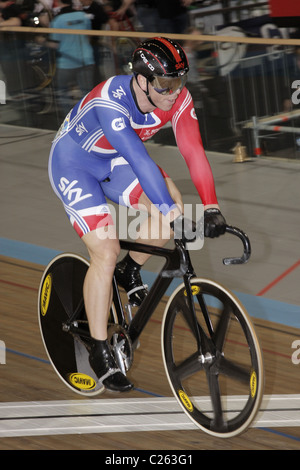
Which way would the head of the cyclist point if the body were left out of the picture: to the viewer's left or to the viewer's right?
to the viewer's right

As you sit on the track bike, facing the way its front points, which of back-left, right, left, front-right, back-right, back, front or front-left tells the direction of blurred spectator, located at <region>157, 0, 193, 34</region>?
back-left

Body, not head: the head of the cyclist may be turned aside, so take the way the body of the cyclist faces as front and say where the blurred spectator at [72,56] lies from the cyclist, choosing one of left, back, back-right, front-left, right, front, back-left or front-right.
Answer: back-left

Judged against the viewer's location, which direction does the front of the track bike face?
facing the viewer and to the right of the viewer

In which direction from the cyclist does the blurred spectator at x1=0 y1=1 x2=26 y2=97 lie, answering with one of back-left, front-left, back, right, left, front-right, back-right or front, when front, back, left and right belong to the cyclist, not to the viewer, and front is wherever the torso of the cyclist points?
back-left

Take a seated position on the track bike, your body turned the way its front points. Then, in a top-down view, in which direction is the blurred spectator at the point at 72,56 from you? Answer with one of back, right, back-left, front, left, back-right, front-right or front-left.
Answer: back-left

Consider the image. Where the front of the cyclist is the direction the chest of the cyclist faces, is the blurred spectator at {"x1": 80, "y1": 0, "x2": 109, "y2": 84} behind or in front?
behind

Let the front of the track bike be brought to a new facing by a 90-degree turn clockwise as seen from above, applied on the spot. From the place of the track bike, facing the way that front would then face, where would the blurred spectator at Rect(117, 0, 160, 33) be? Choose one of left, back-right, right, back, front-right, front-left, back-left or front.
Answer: back-right

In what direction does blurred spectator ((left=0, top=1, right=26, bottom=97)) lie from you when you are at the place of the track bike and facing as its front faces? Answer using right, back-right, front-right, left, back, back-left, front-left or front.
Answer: back-left

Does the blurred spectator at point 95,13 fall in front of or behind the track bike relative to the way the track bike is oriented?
behind
